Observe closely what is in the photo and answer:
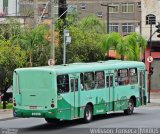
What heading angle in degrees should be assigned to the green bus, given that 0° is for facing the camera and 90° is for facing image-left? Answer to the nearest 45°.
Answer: approximately 225°

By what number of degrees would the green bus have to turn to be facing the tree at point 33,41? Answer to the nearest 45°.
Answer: approximately 45° to its left

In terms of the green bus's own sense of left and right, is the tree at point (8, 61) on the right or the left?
on its left
